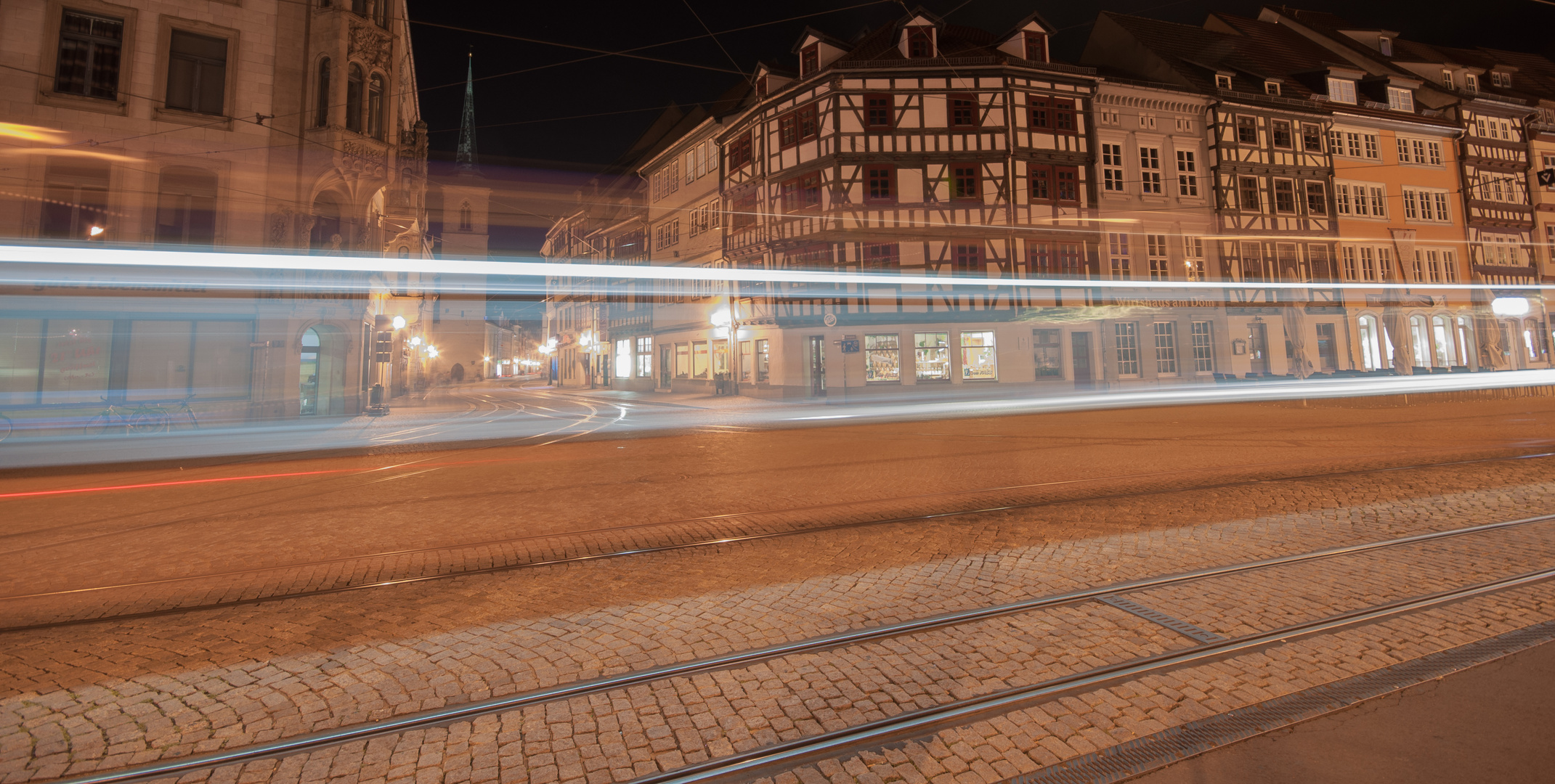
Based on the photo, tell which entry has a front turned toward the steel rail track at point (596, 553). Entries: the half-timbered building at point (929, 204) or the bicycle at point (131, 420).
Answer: the half-timbered building

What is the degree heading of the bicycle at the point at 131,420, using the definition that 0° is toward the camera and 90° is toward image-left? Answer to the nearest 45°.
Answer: approximately 90°

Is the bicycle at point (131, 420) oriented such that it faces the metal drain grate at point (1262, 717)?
no

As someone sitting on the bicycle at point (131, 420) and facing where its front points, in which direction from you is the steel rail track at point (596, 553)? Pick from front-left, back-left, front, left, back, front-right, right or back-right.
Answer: left

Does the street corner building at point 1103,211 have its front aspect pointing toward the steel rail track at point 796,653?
yes

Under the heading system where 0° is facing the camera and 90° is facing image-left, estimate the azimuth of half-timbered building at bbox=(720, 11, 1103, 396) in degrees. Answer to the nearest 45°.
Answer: approximately 0°

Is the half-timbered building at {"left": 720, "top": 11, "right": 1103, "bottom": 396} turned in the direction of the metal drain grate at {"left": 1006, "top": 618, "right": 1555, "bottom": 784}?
yes

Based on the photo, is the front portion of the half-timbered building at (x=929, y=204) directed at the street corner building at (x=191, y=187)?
no

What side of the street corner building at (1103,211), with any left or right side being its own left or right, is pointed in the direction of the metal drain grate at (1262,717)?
front

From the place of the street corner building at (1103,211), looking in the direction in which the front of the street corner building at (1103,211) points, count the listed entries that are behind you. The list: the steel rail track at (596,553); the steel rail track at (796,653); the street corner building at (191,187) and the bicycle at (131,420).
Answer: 0

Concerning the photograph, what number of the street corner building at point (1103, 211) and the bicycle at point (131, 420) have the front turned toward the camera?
1

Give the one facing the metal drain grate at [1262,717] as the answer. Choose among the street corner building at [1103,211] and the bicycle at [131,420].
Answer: the street corner building

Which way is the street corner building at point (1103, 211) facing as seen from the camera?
toward the camera

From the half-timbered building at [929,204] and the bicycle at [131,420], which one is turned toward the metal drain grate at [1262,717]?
the half-timbered building

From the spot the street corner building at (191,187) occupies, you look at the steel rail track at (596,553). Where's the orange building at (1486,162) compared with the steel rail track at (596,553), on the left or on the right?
left

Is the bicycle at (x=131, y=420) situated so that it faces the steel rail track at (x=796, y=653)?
no
